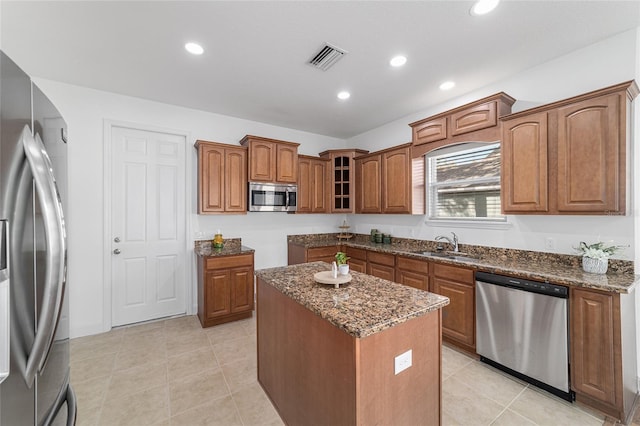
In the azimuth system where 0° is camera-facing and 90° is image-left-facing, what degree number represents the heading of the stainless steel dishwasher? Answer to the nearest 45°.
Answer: approximately 45°

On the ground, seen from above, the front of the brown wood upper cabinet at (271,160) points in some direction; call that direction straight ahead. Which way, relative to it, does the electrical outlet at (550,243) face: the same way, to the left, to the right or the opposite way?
to the right

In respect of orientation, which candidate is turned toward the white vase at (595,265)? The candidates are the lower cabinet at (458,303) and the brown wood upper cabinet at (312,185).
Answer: the brown wood upper cabinet

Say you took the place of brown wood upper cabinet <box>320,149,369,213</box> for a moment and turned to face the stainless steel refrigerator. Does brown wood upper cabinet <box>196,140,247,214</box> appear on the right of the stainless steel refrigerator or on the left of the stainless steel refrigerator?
right

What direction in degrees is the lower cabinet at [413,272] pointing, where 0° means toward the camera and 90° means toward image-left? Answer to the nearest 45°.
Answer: approximately 45°

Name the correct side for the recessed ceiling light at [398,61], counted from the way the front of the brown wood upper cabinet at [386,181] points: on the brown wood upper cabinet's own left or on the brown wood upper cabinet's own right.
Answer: on the brown wood upper cabinet's own left

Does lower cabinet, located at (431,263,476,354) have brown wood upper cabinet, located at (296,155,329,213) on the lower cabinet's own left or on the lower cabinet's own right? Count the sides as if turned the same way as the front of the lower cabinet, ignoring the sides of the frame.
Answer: on the lower cabinet's own right

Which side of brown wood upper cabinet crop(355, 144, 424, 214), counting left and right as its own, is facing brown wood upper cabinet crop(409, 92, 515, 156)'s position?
left

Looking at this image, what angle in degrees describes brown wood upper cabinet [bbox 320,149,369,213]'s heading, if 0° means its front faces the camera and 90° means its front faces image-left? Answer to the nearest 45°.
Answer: approximately 0°

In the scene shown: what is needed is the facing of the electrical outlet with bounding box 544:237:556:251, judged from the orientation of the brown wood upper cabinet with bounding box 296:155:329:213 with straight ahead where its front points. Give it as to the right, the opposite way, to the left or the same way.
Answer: to the right

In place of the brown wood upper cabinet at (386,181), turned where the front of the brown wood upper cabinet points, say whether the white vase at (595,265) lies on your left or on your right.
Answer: on your left
